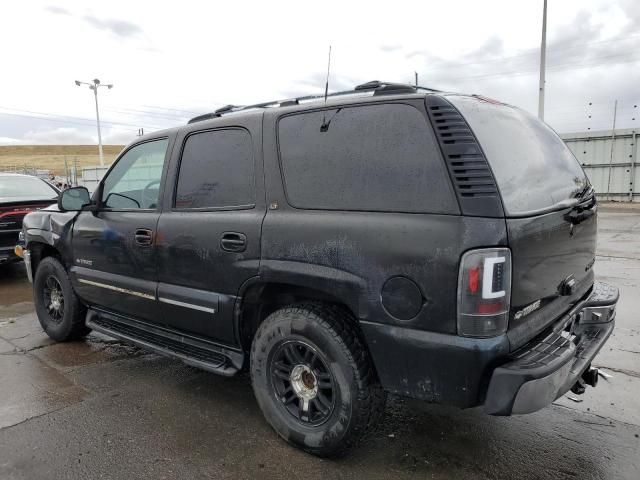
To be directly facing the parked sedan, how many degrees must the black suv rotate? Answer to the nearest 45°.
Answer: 0° — it already faces it

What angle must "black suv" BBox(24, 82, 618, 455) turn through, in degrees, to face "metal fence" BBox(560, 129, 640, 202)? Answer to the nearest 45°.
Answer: approximately 90° to its right

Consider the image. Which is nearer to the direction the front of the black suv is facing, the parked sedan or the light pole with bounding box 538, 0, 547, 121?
the parked sedan

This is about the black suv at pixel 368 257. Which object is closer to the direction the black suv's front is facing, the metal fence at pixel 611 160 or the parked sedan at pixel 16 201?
the parked sedan

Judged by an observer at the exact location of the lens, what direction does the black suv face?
facing away from the viewer and to the left of the viewer

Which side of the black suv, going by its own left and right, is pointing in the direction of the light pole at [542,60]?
right
